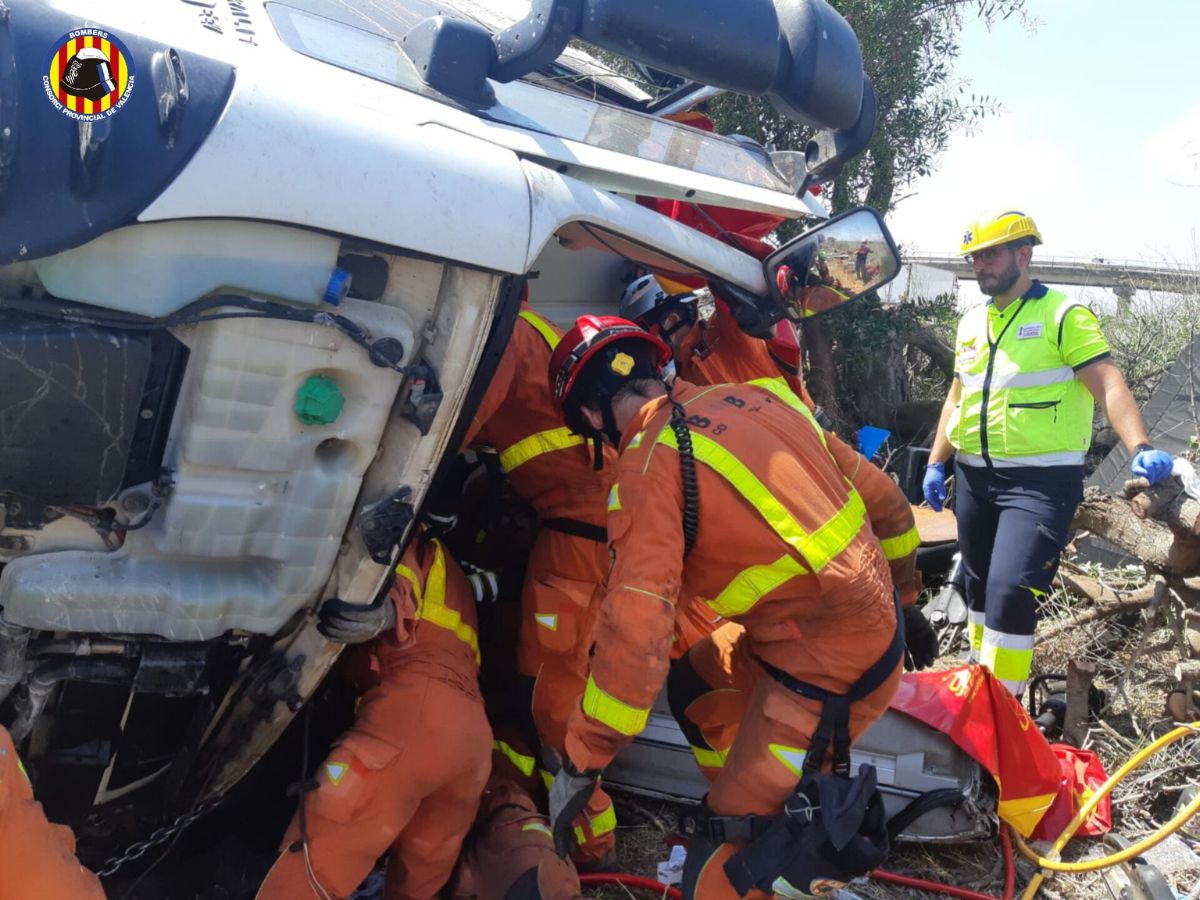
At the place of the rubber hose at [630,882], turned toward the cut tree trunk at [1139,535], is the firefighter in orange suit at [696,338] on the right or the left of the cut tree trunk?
left

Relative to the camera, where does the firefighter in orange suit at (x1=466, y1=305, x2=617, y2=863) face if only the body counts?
to the viewer's left

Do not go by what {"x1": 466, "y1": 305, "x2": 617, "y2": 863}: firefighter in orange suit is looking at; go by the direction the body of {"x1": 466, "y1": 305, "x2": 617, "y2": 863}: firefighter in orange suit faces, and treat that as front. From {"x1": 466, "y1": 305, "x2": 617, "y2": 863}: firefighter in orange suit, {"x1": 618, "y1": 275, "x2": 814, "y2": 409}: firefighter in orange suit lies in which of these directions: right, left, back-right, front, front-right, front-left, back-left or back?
right

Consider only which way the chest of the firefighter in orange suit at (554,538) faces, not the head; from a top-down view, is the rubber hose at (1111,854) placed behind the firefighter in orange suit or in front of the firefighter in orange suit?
behind

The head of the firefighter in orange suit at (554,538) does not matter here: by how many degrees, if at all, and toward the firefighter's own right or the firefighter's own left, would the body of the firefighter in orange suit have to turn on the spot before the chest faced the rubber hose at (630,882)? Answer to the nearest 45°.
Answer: approximately 135° to the firefighter's own left

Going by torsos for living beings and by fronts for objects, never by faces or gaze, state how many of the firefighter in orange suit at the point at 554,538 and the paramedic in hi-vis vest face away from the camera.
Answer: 0

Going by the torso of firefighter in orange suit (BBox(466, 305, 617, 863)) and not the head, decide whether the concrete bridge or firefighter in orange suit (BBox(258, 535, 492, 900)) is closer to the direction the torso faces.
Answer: the firefighter in orange suit

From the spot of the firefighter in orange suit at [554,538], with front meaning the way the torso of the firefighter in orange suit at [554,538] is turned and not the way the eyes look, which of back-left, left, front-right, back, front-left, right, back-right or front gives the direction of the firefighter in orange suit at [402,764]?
left

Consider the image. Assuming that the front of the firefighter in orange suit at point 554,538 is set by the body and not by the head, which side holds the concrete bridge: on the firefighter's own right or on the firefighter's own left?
on the firefighter's own right

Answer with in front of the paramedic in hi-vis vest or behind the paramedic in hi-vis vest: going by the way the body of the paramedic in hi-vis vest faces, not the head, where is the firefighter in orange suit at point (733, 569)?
in front
